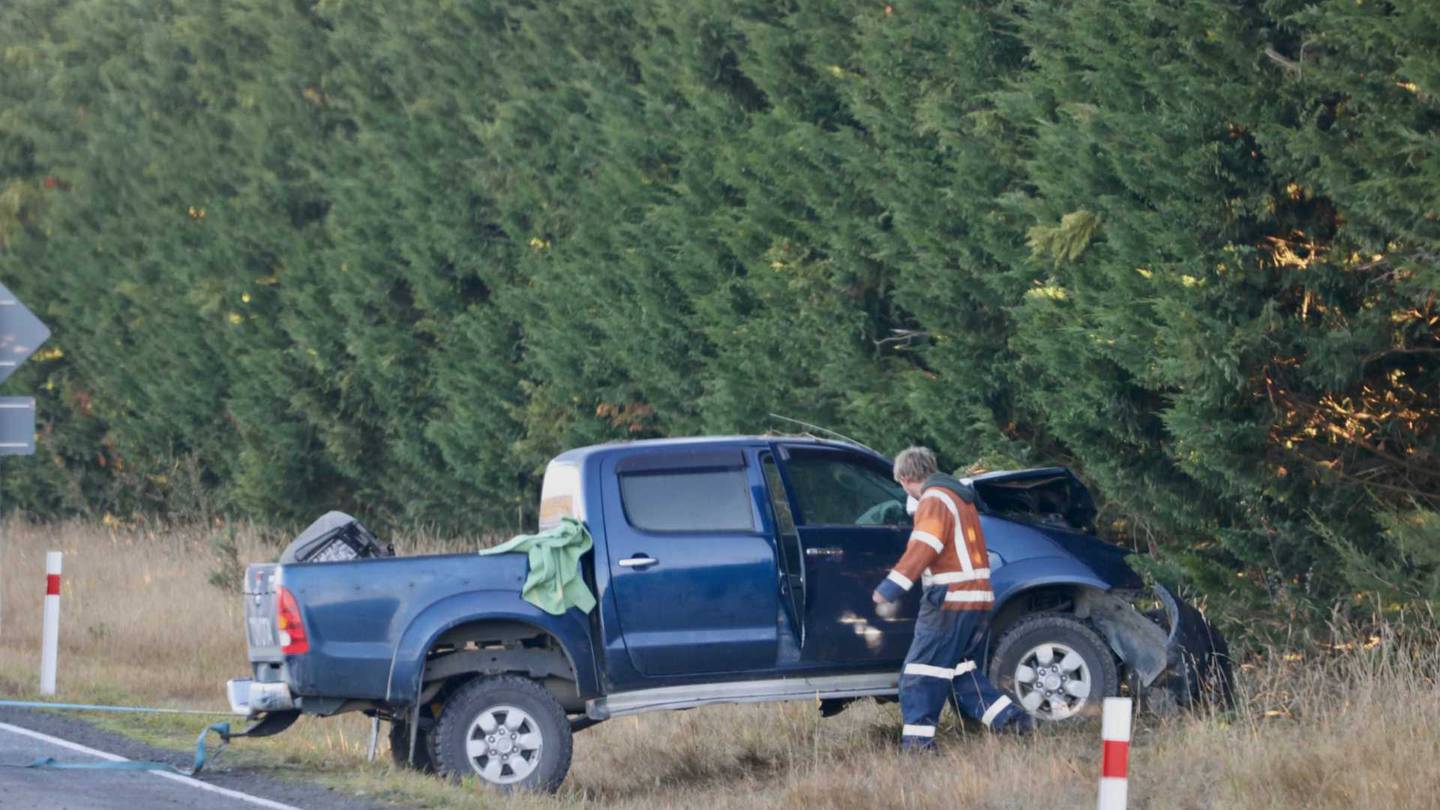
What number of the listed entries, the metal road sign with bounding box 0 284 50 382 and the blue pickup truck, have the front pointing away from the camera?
1

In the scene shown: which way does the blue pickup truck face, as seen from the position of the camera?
facing to the right of the viewer

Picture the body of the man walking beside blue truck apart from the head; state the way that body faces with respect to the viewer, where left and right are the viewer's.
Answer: facing away from the viewer and to the left of the viewer

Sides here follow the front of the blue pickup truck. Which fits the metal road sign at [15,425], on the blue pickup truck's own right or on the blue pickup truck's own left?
on the blue pickup truck's own left

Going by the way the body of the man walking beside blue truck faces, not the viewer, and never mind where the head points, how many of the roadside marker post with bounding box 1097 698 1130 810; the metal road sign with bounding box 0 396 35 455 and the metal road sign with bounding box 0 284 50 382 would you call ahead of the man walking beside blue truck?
2

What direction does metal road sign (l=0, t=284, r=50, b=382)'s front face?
away from the camera

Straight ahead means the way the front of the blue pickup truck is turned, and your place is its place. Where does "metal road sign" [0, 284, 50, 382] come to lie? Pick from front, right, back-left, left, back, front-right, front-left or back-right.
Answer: back-left
